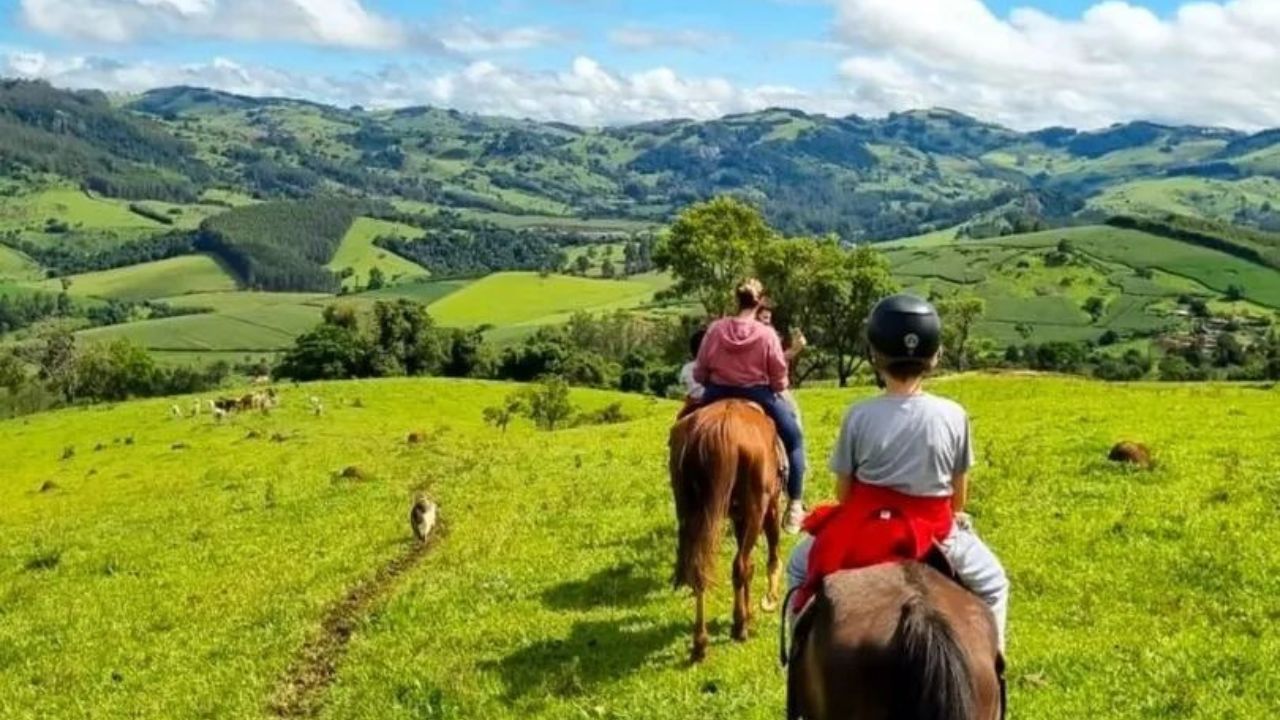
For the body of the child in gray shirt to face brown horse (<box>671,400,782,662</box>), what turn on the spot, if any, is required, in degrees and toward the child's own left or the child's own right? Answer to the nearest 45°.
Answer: approximately 45° to the child's own left

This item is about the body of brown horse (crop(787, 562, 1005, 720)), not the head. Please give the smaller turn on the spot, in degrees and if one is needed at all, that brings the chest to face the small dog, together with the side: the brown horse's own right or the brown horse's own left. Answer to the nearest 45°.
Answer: approximately 45° to the brown horse's own left

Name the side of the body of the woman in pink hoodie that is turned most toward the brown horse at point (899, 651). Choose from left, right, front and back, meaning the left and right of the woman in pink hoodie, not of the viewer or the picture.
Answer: back

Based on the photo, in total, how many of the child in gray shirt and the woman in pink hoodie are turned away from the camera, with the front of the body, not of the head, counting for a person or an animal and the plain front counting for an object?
2

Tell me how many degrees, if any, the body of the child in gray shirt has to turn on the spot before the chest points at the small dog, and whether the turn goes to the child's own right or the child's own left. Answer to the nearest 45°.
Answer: approximately 45° to the child's own left

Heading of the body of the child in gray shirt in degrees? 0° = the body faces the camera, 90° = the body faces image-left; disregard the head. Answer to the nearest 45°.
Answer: approximately 180°

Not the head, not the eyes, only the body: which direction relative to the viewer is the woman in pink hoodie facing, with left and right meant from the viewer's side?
facing away from the viewer

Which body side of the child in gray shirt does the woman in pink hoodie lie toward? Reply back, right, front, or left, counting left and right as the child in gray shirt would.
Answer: front

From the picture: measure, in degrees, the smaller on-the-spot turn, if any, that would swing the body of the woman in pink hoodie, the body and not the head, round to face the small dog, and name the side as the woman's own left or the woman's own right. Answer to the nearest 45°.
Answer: approximately 45° to the woman's own left

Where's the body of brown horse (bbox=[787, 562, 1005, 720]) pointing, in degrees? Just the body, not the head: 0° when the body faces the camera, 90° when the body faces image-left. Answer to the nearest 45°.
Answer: approximately 180°
